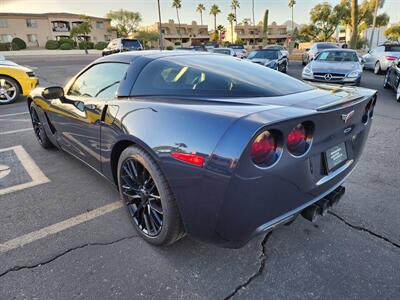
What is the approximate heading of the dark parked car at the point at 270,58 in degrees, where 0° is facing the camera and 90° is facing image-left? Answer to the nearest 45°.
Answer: approximately 45°

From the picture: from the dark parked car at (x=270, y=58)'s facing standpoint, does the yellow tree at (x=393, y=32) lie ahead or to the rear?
to the rear

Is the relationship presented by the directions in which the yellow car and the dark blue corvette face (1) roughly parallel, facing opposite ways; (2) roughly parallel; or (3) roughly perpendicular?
roughly perpendicular

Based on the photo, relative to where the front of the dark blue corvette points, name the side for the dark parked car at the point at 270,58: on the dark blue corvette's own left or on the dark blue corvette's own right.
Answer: on the dark blue corvette's own right

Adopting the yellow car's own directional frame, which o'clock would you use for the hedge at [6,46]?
The hedge is roughly at 9 o'clock from the yellow car.

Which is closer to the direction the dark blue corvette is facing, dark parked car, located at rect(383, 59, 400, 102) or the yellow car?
the yellow car

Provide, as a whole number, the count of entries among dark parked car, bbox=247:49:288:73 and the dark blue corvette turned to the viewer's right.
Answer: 0

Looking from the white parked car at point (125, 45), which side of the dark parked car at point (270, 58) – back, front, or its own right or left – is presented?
right

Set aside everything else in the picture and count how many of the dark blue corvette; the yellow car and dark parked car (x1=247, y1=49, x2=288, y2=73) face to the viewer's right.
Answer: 1

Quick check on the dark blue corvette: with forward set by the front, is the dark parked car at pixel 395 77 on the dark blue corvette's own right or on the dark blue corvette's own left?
on the dark blue corvette's own right

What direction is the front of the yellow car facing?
to the viewer's right

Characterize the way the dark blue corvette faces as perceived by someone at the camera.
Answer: facing away from the viewer and to the left of the viewer
